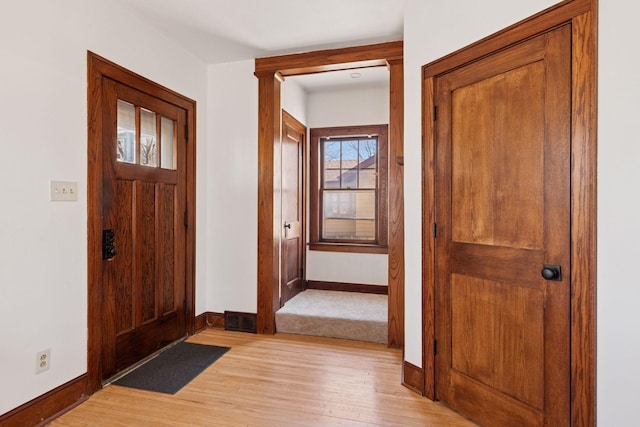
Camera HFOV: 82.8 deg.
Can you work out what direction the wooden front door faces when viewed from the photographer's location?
facing the viewer and to the right of the viewer

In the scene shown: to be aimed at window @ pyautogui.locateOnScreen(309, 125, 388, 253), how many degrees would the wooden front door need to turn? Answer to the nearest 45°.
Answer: approximately 45° to its left

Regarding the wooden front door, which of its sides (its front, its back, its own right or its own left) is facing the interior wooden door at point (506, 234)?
front

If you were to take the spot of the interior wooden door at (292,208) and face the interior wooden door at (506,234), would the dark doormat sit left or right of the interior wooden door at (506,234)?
right

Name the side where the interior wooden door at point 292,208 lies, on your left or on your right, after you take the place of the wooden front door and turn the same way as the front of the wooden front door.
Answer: on your left
